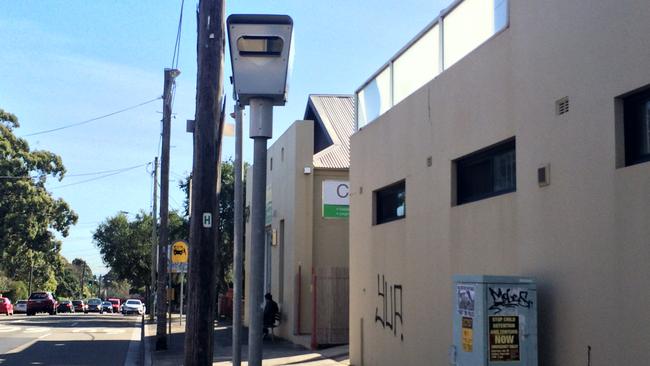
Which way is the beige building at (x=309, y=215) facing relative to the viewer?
to the viewer's left

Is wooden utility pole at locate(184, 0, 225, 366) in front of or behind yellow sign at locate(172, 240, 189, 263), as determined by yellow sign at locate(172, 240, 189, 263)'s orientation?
in front

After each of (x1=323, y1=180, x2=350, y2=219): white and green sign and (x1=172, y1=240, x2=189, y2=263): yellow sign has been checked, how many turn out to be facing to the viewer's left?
0

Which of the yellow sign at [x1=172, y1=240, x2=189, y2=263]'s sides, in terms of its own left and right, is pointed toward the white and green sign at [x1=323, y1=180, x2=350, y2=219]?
left

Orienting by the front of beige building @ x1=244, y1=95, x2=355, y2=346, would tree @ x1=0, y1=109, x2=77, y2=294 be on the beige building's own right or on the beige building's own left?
on the beige building's own right

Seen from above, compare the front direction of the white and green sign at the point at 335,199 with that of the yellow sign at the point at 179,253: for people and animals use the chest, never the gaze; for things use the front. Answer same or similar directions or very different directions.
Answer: same or similar directions

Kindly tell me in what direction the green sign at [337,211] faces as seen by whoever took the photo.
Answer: facing the viewer

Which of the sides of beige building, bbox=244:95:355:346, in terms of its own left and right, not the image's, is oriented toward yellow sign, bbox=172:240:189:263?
front

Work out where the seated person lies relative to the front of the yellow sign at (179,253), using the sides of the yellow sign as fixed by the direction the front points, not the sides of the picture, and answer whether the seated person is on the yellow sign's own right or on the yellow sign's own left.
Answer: on the yellow sign's own left

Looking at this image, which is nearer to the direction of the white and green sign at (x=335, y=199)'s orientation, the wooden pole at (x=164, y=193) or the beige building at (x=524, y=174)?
the beige building

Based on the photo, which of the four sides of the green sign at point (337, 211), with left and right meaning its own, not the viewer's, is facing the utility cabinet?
front

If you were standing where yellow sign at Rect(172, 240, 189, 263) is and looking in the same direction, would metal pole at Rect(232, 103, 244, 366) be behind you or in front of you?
in front

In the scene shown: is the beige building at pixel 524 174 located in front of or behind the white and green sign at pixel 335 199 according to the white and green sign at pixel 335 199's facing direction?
in front

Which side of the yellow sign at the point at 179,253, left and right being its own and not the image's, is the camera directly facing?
front
